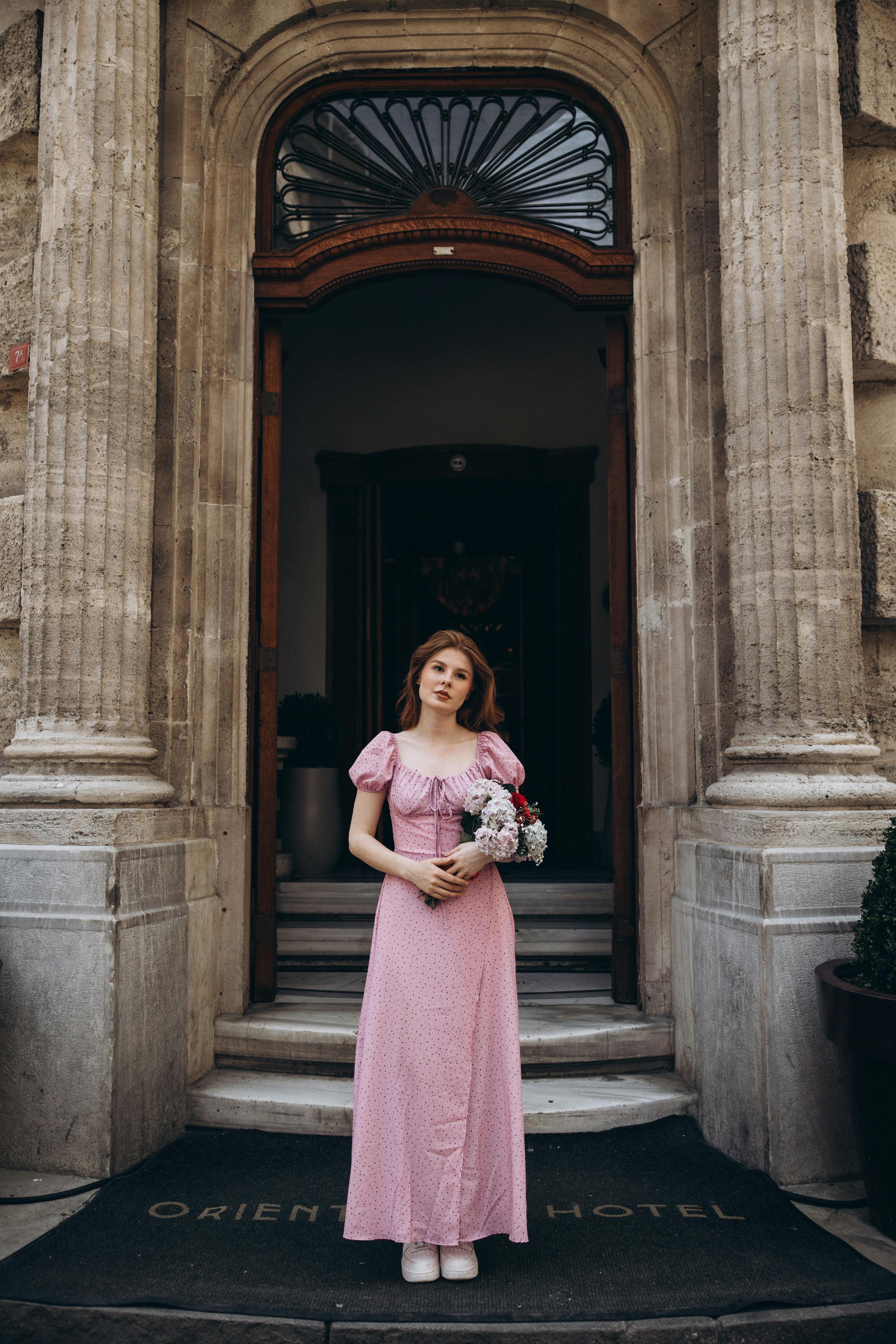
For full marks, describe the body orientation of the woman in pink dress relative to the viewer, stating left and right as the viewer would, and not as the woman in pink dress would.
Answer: facing the viewer

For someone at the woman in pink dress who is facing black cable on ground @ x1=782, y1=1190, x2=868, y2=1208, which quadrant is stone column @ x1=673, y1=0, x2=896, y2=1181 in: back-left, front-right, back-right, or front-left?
front-left

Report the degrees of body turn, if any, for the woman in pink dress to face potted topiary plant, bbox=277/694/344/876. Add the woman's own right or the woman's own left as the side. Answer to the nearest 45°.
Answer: approximately 180°

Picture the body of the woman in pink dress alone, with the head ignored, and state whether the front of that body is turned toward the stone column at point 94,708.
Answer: no

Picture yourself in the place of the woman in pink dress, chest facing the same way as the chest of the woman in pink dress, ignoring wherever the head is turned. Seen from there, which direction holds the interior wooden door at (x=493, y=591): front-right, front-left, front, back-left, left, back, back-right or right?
back

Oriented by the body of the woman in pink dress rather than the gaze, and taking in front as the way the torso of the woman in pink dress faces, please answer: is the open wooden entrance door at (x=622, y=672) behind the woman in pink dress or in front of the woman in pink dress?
behind

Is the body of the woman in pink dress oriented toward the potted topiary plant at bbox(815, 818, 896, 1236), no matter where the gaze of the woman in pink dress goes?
no

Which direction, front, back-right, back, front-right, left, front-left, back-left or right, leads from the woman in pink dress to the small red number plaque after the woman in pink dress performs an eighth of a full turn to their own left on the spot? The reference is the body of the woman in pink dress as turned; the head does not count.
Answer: back

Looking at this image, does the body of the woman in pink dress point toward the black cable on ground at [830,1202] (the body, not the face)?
no

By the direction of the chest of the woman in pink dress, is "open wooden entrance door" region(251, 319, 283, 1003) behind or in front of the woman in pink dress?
behind

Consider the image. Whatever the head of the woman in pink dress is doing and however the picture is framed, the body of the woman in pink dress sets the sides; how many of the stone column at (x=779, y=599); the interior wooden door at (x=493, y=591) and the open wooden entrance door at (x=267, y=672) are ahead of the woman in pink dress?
0
